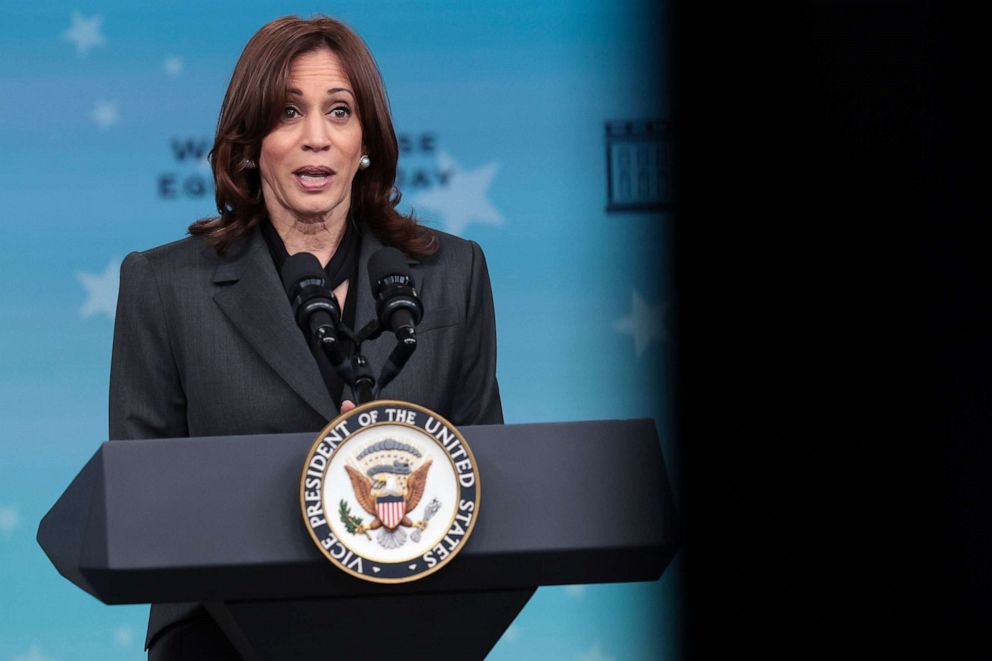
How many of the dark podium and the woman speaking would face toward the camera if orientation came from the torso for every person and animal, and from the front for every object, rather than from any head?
2

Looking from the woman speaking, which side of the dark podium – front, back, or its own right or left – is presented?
back

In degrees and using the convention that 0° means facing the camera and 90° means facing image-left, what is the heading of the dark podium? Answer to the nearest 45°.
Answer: approximately 0°

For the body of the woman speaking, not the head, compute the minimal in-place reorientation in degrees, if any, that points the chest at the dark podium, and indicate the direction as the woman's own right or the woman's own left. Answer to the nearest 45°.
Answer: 0° — they already face it
